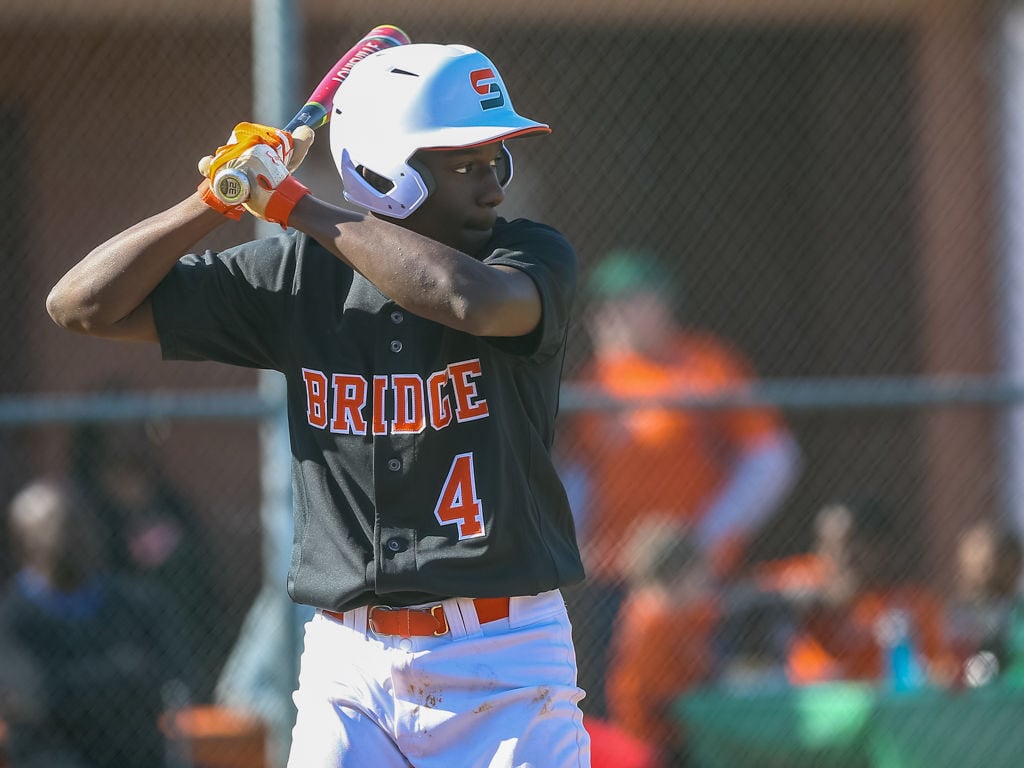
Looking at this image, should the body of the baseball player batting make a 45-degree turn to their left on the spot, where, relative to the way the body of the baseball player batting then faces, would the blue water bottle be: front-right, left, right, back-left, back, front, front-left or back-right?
left

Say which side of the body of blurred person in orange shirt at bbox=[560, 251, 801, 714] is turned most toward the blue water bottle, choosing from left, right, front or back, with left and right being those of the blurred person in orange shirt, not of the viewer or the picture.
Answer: left

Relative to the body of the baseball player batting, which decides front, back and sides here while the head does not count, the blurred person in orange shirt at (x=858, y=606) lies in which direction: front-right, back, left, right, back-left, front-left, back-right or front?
back-left

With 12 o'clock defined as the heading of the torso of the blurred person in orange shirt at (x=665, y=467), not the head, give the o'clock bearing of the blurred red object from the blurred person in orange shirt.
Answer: The blurred red object is roughly at 11 o'clock from the blurred person in orange shirt.

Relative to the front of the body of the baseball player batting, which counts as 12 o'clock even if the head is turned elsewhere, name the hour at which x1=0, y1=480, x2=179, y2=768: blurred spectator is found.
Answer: The blurred spectator is roughly at 5 o'clock from the baseball player batting.
